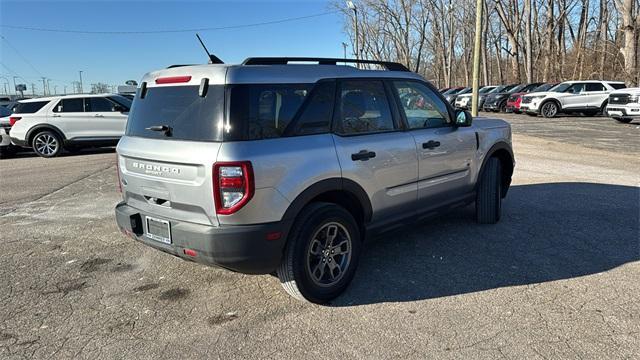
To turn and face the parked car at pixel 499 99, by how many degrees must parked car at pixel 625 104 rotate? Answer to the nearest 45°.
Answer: approximately 90° to its right

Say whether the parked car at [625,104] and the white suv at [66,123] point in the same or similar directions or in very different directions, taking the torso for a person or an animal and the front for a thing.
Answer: very different directions

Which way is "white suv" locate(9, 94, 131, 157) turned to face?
to the viewer's right

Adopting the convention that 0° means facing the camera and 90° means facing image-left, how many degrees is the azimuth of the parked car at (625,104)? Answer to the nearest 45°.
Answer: approximately 45°

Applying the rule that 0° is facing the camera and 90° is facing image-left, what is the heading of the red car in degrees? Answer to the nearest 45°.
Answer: approximately 45°

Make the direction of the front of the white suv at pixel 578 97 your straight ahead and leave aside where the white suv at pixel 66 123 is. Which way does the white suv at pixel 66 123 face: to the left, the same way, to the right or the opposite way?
the opposite way

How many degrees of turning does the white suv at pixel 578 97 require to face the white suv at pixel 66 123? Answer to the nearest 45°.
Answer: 0° — it already faces it
